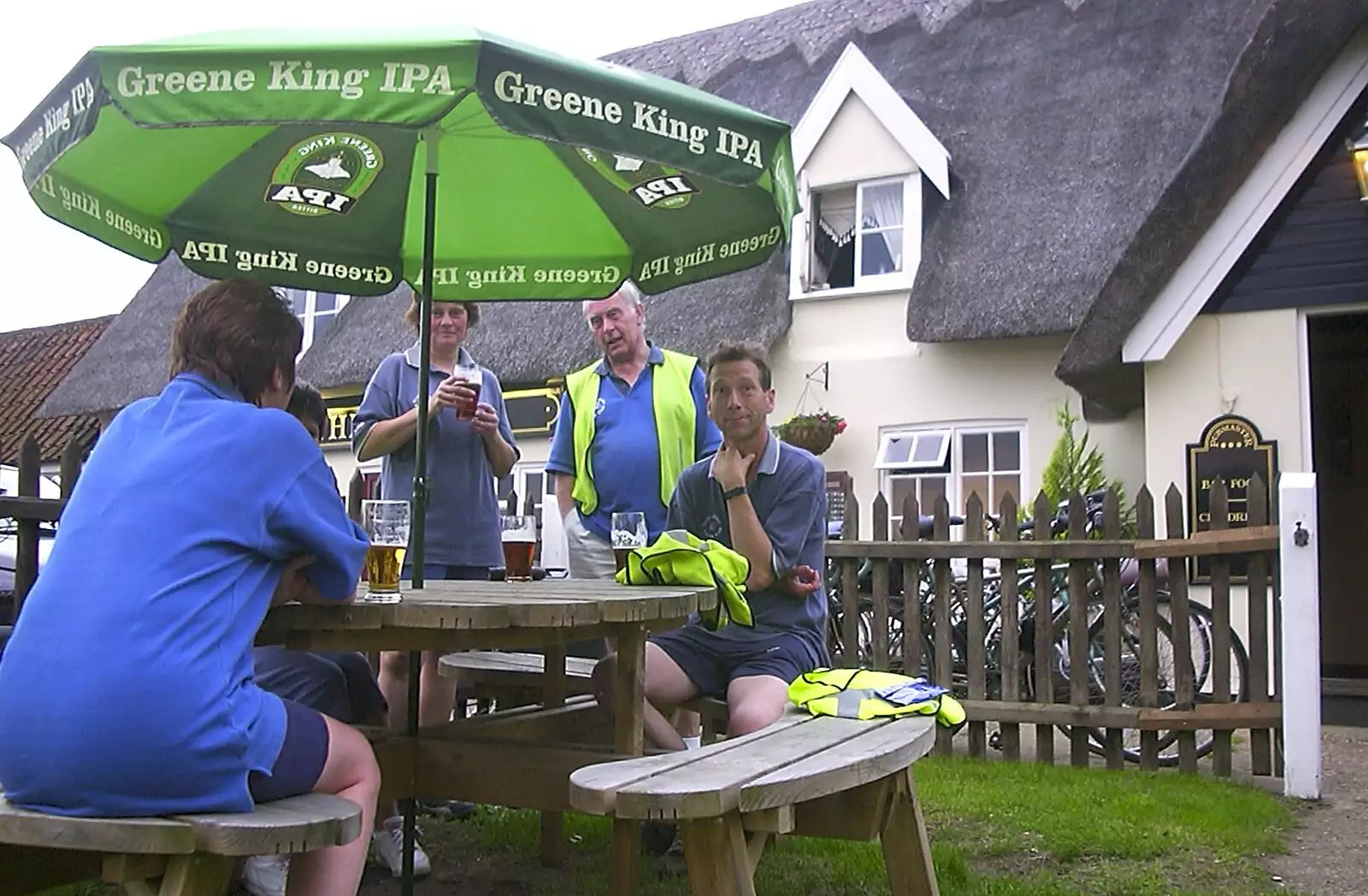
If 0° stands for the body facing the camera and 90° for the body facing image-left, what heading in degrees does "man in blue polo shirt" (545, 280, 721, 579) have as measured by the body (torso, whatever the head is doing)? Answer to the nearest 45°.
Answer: approximately 0°

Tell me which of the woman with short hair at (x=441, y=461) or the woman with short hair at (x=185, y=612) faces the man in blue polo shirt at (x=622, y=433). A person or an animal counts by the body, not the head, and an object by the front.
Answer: the woman with short hair at (x=185, y=612)

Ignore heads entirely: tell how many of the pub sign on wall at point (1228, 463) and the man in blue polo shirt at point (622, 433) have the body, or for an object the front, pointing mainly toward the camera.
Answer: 2

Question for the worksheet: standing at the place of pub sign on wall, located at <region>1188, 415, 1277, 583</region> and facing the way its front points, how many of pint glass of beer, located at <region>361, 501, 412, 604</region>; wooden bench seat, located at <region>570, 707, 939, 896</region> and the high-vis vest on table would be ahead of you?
3

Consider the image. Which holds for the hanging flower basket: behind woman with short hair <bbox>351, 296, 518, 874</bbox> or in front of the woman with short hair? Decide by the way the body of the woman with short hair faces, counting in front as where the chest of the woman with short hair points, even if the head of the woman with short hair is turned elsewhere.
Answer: behind

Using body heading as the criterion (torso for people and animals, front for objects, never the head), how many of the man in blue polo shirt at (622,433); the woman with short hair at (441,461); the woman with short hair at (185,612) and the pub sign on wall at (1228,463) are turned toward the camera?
3

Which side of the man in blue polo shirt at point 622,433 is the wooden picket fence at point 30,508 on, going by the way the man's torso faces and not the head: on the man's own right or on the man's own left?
on the man's own right

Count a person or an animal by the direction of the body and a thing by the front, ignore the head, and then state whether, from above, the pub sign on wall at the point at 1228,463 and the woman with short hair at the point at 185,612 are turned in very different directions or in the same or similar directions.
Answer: very different directions

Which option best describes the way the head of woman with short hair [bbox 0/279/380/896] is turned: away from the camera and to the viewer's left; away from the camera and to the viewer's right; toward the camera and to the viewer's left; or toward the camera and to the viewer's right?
away from the camera and to the viewer's right
